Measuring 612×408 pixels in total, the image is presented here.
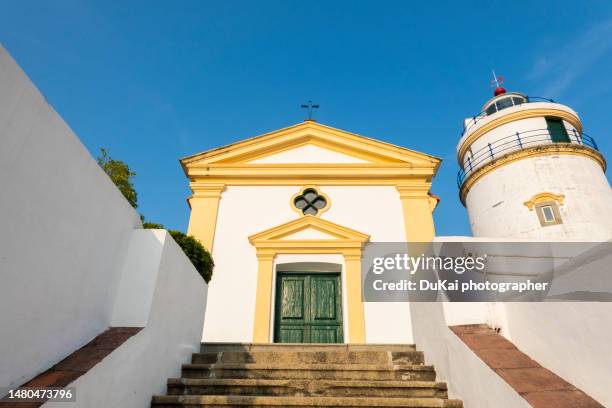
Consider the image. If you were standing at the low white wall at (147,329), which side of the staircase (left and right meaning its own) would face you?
right

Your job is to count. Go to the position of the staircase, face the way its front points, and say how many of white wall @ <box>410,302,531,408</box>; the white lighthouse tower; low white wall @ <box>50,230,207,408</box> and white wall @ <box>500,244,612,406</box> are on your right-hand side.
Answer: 1

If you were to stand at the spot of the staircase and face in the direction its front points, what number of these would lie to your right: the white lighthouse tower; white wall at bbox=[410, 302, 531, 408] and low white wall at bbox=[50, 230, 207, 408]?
1

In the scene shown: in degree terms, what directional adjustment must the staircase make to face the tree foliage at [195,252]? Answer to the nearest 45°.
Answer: approximately 135° to its right

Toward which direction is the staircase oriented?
toward the camera

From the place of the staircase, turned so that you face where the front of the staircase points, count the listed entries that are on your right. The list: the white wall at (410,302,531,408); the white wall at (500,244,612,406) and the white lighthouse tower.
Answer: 0

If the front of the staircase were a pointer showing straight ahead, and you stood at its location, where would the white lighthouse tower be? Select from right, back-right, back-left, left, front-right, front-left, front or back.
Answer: back-left

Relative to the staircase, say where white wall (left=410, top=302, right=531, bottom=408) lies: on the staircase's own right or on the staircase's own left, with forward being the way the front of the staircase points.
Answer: on the staircase's own left

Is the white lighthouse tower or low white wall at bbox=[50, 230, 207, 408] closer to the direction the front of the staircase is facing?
the low white wall

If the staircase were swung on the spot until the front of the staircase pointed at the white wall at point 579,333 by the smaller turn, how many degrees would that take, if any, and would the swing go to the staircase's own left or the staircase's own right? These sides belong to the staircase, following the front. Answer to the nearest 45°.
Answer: approximately 45° to the staircase's own left

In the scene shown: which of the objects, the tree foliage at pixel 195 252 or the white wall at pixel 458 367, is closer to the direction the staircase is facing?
the white wall

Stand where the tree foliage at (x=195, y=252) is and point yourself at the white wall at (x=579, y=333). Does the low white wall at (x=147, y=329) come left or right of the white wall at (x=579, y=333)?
right

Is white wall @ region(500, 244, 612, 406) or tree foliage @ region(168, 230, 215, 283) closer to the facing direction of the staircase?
the white wall
